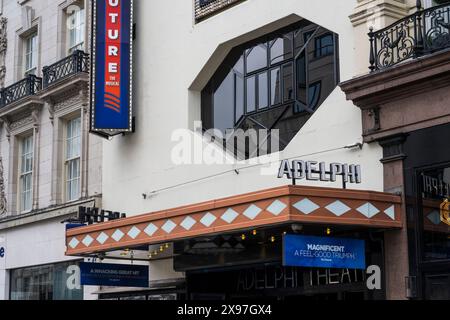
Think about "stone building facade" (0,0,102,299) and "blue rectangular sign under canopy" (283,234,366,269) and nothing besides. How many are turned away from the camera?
0

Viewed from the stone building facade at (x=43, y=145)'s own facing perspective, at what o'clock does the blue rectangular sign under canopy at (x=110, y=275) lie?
The blue rectangular sign under canopy is roughly at 10 o'clock from the stone building facade.

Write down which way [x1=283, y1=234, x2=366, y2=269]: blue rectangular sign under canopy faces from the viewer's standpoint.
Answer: facing the viewer and to the right of the viewer

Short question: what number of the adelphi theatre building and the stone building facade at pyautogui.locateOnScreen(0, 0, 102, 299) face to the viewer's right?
0

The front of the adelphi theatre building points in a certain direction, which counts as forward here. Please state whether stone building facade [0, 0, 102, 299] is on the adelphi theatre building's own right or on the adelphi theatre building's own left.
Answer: on the adelphi theatre building's own right

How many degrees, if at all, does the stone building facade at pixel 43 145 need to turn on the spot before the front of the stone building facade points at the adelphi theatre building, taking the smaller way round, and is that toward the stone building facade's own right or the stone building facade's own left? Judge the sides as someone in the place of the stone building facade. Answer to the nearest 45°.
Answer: approximately 90° to the stone building facade's own left

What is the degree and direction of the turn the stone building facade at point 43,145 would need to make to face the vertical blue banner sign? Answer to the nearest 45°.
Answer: approximately 45° to its left

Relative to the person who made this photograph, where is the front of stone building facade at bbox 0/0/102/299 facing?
facing the viewer and to the left of the viewer

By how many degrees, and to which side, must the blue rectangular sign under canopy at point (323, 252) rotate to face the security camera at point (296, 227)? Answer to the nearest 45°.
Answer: approximately 90° to its right

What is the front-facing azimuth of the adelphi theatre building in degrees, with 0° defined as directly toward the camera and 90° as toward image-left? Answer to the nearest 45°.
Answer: approximately 45°

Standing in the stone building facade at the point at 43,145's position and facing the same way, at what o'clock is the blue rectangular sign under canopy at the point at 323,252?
The blue rectangular sign under canopy is roughly at 10 o'clock from the stone building facade.
